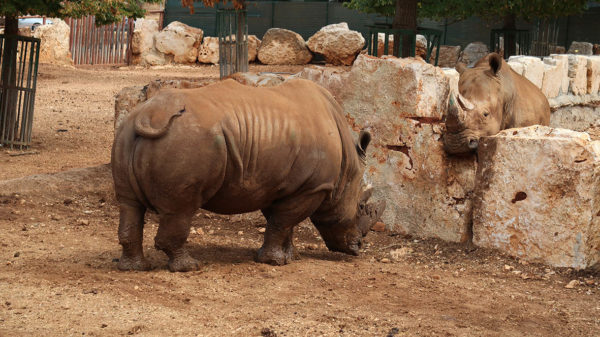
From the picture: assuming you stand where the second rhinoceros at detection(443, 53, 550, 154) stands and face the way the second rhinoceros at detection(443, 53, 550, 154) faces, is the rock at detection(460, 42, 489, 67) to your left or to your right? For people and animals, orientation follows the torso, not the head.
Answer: on your right

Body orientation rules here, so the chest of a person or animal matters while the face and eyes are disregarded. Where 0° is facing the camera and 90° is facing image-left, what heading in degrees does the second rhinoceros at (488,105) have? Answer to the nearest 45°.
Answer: approximately 45°

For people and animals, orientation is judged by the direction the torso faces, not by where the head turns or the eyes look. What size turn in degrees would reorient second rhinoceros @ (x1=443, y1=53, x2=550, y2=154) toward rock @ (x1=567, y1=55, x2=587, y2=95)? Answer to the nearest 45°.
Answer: approximately 135° to its right

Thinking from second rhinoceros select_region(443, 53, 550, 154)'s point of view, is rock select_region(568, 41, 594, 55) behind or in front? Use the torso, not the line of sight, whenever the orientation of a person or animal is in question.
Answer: behind
